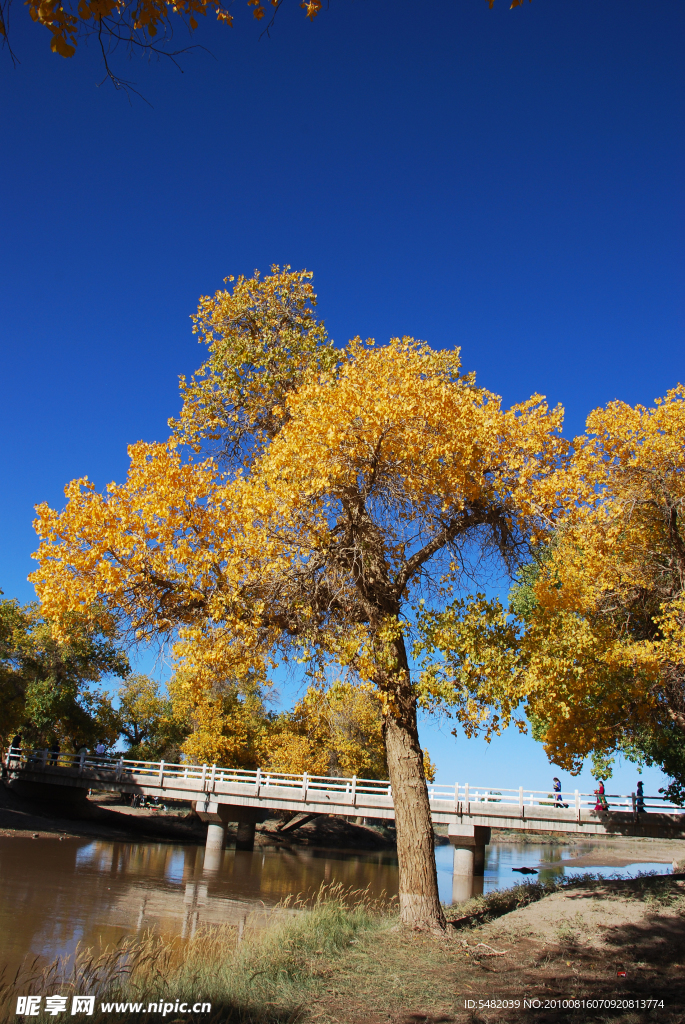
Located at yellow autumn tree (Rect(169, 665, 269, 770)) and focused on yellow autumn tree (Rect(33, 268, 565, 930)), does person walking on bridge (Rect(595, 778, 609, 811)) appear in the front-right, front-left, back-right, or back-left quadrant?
front-left

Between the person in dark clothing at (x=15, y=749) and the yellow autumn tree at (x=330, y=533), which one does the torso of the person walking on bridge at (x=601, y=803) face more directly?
the person in dark clothing

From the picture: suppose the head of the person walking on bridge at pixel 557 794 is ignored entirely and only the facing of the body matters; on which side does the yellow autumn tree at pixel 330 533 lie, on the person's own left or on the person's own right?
on the person's own left

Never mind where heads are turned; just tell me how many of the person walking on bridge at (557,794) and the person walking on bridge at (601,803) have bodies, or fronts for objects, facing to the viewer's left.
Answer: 2

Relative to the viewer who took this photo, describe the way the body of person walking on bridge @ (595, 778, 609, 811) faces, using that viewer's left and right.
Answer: facing to the left of the viewer

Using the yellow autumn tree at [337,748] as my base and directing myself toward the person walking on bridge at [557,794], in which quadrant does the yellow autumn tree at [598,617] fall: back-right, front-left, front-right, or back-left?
front-right

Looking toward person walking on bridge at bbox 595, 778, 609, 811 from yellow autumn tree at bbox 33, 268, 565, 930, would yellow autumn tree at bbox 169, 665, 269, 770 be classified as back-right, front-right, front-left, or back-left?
front-left

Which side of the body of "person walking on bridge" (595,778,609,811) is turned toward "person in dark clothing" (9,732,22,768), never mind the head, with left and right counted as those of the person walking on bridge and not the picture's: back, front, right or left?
front

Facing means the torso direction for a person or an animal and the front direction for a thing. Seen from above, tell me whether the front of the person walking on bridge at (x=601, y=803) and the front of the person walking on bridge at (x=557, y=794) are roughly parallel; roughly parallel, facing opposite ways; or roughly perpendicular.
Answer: roughly parallel

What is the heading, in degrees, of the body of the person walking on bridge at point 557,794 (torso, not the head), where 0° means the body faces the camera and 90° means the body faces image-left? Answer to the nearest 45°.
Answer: approximately 90°

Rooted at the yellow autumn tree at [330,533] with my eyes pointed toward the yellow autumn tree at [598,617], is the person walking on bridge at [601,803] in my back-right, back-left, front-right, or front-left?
front-left
